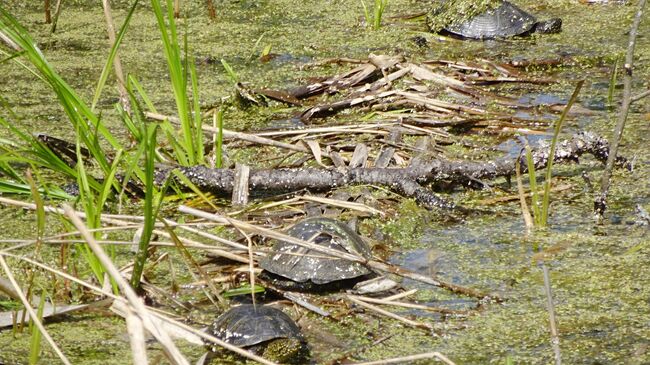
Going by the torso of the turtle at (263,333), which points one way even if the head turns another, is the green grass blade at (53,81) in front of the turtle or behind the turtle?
behind

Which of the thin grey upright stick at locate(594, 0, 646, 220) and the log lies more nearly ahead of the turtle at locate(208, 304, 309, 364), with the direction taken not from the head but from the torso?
the thin grey upright stick

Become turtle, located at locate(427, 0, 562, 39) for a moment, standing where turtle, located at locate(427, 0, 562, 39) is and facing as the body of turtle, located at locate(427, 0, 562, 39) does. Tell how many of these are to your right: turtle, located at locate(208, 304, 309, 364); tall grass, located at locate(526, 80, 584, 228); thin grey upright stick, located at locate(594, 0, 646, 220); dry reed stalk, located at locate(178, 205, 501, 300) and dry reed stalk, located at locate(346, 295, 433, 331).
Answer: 5

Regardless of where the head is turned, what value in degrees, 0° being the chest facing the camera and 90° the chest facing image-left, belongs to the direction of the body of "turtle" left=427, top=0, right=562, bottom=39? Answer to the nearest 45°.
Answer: approximately 270°

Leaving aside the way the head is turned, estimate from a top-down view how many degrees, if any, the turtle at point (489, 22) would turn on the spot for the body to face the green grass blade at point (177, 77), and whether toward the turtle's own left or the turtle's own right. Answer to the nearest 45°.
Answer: approximately 135° to the turtle's own right

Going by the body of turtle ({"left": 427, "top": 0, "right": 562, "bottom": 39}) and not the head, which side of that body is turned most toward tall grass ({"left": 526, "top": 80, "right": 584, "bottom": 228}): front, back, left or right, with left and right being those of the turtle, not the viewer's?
right

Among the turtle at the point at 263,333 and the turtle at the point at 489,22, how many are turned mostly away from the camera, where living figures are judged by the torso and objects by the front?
0

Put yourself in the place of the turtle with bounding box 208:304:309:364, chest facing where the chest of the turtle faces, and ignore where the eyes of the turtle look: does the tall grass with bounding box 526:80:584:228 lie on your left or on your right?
on your left

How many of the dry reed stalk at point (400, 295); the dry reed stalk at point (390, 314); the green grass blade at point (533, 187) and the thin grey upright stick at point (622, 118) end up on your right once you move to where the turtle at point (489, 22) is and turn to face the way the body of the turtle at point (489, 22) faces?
4

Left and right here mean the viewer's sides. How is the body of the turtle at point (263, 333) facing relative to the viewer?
facing the viewer and to the right of the viewer

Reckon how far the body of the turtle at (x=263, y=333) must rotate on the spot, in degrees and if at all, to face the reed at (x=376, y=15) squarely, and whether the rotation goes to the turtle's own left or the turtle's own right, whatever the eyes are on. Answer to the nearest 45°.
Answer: approximately 135° to the turtle's own left

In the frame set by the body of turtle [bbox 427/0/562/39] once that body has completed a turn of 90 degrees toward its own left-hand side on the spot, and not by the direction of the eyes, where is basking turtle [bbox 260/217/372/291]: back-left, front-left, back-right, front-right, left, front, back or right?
back
